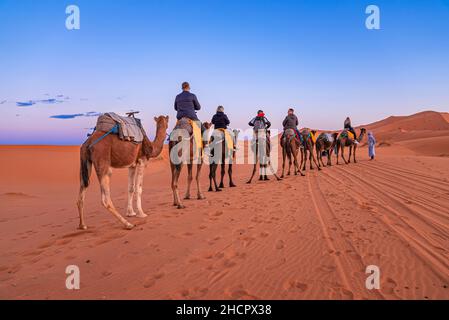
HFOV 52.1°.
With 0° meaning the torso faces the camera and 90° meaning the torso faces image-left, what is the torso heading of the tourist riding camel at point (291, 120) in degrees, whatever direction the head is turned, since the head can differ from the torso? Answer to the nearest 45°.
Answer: approximately 180°

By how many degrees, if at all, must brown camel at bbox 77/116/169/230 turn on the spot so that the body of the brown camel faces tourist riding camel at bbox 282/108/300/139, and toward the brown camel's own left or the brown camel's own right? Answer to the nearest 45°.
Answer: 0° — it already faces them

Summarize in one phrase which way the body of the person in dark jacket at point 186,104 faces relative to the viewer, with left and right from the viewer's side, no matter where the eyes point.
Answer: facing away from the viewer

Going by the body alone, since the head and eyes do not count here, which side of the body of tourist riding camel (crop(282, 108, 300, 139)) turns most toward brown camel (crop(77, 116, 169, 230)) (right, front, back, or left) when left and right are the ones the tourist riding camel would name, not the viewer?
back

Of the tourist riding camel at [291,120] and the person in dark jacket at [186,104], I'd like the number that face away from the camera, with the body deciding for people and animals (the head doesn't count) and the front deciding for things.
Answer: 2

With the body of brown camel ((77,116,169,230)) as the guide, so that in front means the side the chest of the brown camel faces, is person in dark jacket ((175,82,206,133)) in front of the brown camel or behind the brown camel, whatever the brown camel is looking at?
in front

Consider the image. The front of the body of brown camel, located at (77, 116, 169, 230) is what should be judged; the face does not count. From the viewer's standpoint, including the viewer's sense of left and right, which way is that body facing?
facing away from the viewer and to the right of the viewer

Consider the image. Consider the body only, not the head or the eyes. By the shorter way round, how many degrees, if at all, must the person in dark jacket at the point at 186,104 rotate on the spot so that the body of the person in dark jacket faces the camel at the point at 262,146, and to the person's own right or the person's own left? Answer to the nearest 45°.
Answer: approximately 45° to the person's own right
